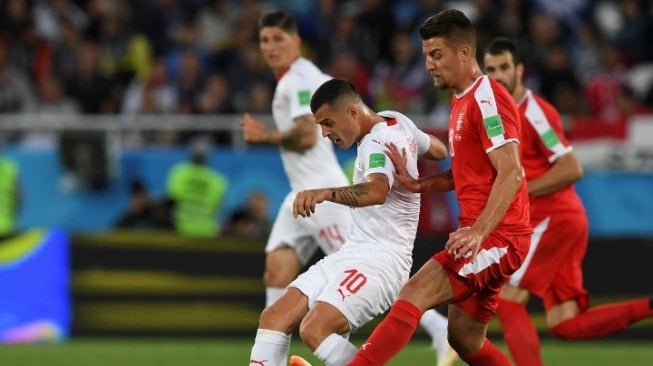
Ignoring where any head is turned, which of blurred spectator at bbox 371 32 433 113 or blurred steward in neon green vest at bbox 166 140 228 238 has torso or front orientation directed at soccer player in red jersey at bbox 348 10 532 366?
blurred spectator at bbox 371 32 433 113

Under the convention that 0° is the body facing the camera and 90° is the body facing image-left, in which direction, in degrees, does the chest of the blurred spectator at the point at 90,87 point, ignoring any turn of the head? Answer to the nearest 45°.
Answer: approximately 0°

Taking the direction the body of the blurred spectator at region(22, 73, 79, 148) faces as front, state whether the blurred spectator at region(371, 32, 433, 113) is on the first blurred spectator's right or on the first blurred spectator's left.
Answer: on the first blurred spectator's left

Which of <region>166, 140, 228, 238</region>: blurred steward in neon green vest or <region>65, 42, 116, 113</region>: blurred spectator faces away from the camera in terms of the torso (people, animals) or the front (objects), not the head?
<region>166, 140, 228, 238</region>: blurred steward in neon green vest

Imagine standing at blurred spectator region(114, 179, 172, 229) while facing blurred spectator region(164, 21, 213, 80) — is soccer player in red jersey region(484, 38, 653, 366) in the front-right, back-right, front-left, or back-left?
back-right

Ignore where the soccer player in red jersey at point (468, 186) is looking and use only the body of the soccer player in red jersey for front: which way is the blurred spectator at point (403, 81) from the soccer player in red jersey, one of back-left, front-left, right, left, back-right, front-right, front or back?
right

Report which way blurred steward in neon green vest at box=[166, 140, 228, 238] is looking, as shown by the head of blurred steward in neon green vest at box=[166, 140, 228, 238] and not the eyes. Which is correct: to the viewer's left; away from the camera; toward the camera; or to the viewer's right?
away from the camera

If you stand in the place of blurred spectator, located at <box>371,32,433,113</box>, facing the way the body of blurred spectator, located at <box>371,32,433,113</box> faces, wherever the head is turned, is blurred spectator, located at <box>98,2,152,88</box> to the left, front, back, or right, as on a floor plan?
right

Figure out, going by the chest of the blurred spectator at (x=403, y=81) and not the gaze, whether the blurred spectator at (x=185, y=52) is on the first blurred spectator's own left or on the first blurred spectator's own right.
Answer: on the first blurred spectator's own right

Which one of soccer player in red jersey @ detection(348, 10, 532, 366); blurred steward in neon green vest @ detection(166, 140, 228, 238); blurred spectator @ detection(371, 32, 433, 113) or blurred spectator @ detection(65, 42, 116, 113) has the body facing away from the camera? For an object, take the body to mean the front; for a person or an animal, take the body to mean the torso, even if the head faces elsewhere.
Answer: blurred steward in neon green vest @ detection(166, 140, 228, 238)

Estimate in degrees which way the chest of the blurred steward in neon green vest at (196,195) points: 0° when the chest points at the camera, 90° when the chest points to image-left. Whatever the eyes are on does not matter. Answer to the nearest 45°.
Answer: approximately 180°

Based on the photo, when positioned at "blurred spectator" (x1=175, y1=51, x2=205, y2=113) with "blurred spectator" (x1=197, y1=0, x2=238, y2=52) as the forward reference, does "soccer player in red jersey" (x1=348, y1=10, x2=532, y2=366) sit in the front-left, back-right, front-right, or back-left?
back-right

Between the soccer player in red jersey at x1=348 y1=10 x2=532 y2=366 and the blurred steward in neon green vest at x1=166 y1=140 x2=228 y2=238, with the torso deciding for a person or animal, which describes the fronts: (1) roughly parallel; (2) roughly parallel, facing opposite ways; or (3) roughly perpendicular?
roughly perpendicular
